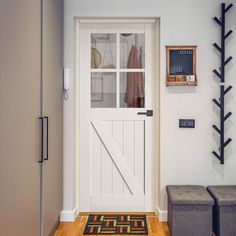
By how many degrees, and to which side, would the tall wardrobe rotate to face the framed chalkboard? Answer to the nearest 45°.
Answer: approximately 90° to its left

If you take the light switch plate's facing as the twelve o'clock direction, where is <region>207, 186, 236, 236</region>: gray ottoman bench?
The gray ottoman bench is roughly at 11 o'clock from the light switch plate.

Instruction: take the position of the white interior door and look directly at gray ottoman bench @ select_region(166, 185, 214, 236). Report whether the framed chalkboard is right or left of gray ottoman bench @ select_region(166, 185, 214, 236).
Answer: left

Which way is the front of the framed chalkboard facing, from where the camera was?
facing the viewer

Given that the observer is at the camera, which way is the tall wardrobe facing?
facing the viewer and to the right of the viewer

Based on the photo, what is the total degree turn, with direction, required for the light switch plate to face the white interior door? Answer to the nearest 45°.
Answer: approximately 90° to its right

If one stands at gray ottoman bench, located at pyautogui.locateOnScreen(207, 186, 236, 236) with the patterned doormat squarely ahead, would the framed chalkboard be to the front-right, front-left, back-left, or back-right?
front-right

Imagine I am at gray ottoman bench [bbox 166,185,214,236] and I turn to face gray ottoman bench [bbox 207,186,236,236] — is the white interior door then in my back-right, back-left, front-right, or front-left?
back-left

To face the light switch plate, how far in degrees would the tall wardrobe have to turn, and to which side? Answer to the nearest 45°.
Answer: approximately 90° to its left

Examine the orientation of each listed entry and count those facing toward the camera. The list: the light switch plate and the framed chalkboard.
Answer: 2

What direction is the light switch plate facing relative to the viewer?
toward the camera

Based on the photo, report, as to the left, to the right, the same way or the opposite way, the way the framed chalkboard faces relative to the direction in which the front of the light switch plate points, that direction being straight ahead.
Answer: the same way
